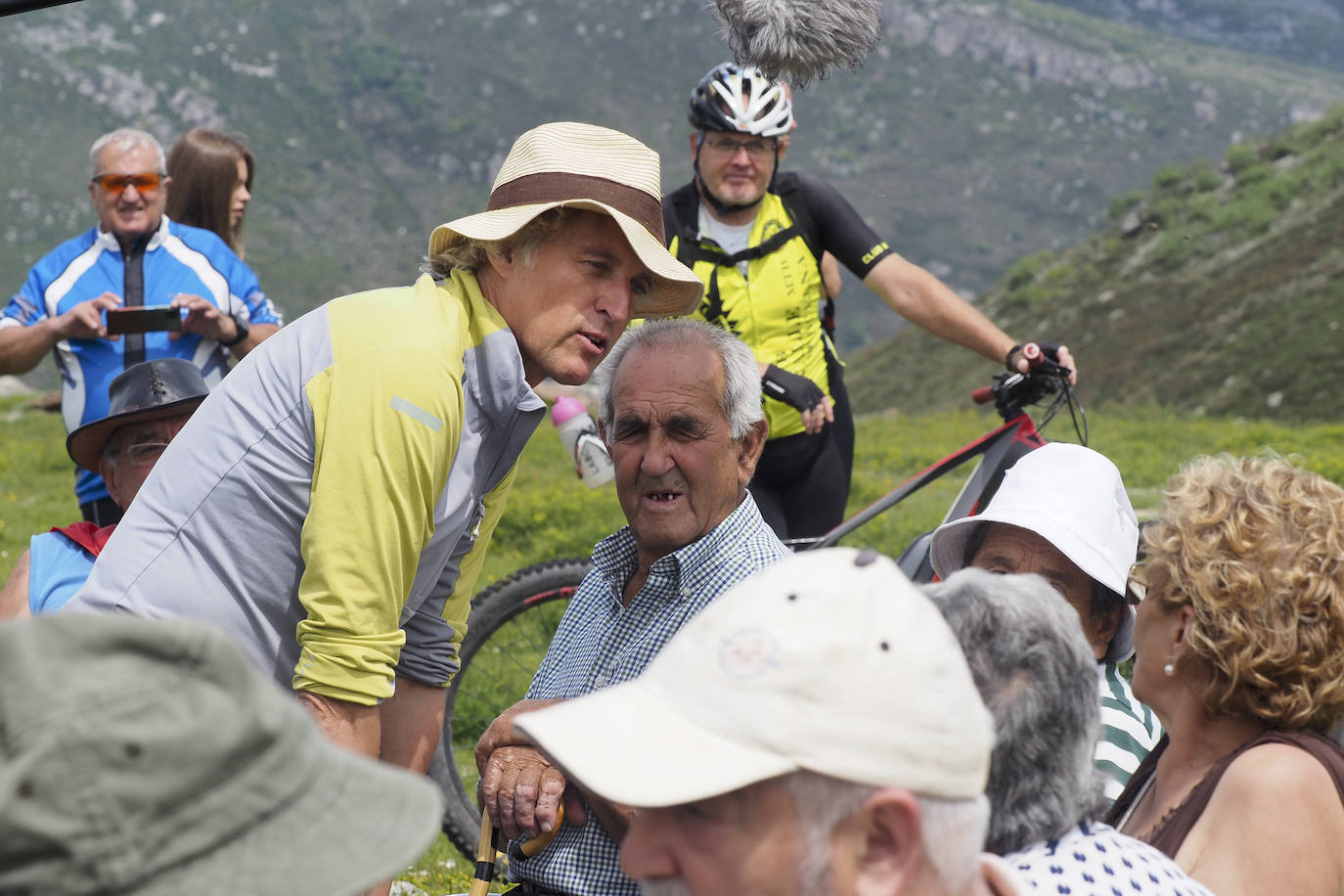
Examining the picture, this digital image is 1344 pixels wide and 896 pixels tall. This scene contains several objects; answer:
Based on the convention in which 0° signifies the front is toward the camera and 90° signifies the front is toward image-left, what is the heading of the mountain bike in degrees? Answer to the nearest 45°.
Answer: approximately 270°

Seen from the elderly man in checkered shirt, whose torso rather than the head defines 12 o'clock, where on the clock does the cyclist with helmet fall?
The cyclist with helmet is roughly at 5 o'clock from the elderly man in checkered shirt.

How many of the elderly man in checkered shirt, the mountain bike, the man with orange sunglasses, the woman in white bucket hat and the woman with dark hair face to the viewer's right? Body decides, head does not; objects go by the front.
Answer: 2

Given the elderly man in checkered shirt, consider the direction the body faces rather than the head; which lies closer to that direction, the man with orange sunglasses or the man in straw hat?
the man in straw hat

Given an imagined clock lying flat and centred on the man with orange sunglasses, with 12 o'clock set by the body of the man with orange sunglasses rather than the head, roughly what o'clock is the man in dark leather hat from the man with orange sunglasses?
The man in dark leather hat is roughly at 12 o'clock from the man with orange sunglasses.

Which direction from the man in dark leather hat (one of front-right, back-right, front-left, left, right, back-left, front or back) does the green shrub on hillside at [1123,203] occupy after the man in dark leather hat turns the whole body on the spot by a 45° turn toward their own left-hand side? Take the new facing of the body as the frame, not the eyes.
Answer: front-left

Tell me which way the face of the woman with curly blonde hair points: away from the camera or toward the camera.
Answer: away from the camera

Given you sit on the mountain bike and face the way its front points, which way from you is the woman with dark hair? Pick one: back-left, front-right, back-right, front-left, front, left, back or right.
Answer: back-left

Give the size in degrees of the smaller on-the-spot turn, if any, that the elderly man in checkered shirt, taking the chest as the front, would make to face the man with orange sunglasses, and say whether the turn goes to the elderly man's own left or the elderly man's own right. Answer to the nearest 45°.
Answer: approximately 90° to the elderly man's own right

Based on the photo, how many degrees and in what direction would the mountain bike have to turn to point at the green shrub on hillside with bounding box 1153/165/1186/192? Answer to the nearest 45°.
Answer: approximately 90° to its left
